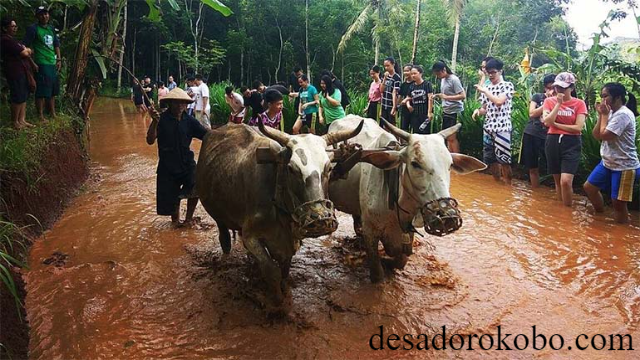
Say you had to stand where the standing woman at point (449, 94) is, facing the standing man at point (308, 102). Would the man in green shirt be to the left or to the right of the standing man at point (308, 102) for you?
left

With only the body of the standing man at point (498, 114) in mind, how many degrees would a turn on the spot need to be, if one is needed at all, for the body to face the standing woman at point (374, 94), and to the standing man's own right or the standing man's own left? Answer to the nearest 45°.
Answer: approximately 90° to the standing man's own right

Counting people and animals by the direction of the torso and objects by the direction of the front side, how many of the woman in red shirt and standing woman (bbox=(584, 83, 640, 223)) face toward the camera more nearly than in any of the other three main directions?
1

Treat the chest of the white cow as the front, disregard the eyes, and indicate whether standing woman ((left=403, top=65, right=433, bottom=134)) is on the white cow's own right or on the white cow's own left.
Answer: on the white cow's own left

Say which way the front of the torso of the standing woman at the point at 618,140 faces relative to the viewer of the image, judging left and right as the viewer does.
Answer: facing to the left of the viewer
